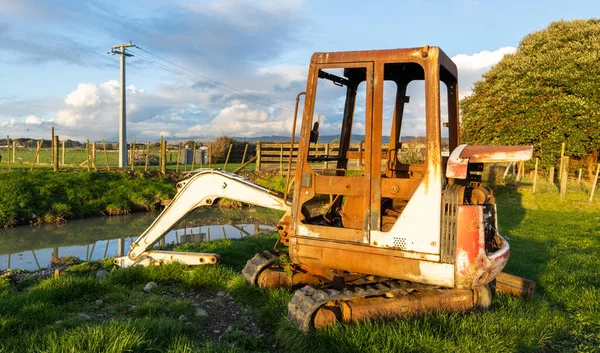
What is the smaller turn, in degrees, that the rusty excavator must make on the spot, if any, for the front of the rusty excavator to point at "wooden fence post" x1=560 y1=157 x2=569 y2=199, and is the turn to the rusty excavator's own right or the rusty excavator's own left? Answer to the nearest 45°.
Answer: approximately 90° to the rusty excavator's own right

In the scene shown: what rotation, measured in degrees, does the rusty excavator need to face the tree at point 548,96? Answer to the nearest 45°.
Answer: approximately 90° to its right

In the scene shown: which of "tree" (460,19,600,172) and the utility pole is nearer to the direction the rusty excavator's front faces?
the utility pole

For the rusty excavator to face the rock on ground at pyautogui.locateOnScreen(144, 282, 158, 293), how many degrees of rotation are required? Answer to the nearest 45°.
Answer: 0° — it already faces it

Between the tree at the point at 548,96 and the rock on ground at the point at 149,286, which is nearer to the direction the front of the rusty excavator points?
the rock on ground

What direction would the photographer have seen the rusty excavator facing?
facing away from the viewer and to the left of the viewer

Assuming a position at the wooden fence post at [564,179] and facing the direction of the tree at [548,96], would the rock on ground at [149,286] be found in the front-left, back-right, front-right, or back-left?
back-left

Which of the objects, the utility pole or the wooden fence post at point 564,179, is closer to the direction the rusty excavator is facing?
the utility pole
